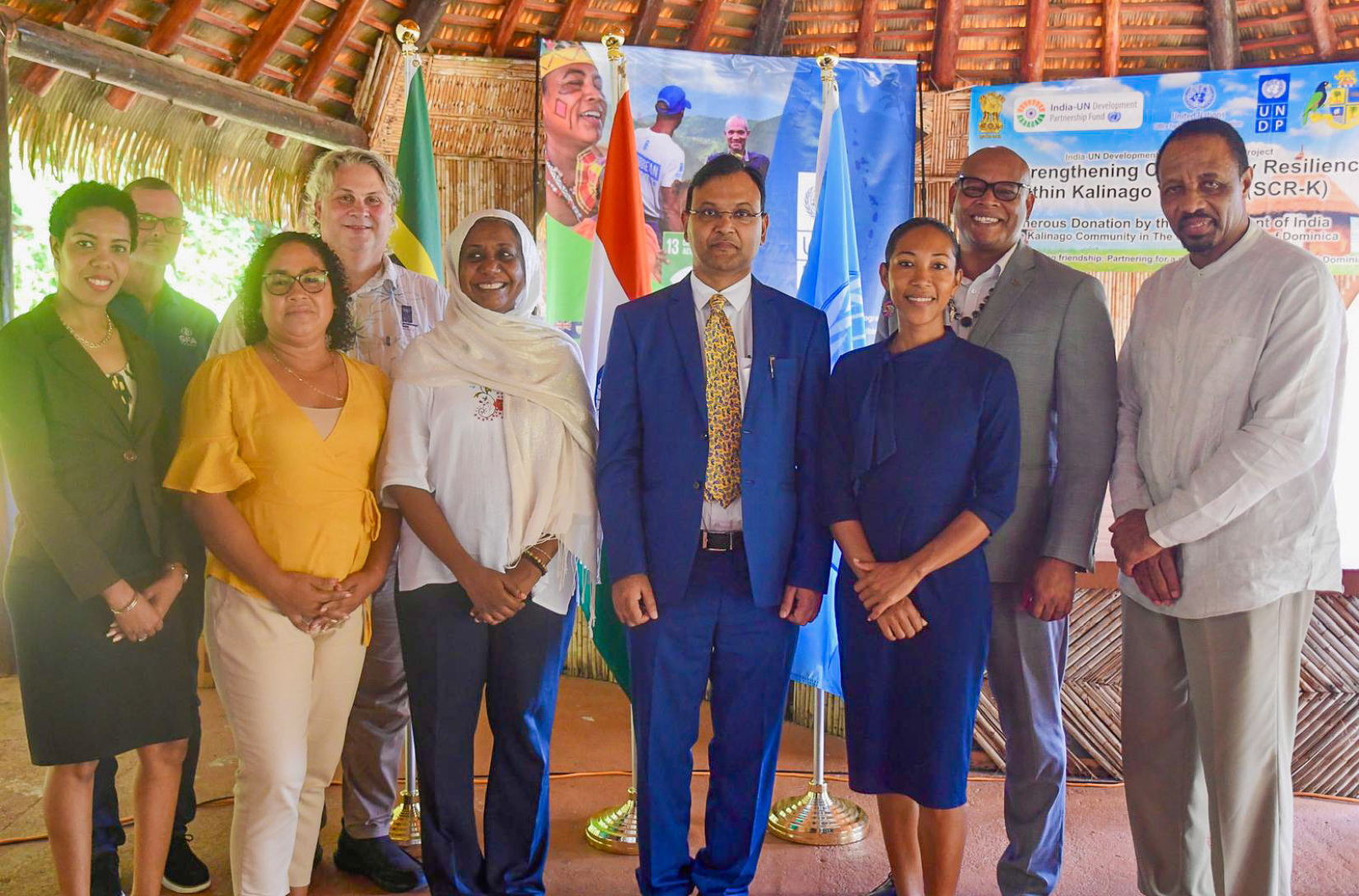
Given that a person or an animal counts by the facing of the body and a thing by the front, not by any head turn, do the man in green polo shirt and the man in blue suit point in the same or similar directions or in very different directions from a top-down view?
same or similar directions

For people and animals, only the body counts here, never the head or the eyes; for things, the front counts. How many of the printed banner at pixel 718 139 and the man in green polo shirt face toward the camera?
2

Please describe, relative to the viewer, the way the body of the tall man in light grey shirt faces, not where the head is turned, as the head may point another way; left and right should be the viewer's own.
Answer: facing the viewer and to the left of the viewer

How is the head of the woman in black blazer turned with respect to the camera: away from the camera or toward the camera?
toward the camera

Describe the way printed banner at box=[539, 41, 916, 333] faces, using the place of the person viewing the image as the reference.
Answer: facing the viewer

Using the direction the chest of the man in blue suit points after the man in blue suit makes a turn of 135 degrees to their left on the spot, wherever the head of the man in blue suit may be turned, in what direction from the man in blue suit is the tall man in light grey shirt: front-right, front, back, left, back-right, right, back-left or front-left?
front-right

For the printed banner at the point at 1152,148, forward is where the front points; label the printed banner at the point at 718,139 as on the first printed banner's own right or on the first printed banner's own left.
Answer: on the first printed banner's own right

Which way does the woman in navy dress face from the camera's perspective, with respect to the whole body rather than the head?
toward the camera

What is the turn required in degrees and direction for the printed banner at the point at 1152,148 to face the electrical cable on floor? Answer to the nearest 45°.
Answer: approximately 45° to its right

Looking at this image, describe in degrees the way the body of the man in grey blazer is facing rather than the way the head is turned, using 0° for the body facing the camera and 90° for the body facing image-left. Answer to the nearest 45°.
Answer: approximately 45°

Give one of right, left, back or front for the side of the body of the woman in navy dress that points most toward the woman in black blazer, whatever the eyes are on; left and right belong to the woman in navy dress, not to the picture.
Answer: right

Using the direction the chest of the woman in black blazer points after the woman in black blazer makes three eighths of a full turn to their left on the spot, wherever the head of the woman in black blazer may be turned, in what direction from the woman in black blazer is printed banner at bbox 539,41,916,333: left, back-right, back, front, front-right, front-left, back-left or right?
front-right

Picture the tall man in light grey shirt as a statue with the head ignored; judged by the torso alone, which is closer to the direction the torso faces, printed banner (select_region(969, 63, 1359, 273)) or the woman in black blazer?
the woman in black blazer

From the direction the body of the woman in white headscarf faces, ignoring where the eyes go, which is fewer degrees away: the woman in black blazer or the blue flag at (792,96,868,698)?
the woman in black blazer

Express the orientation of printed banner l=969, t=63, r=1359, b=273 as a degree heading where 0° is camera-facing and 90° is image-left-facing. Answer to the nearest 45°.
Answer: approximately 0°
